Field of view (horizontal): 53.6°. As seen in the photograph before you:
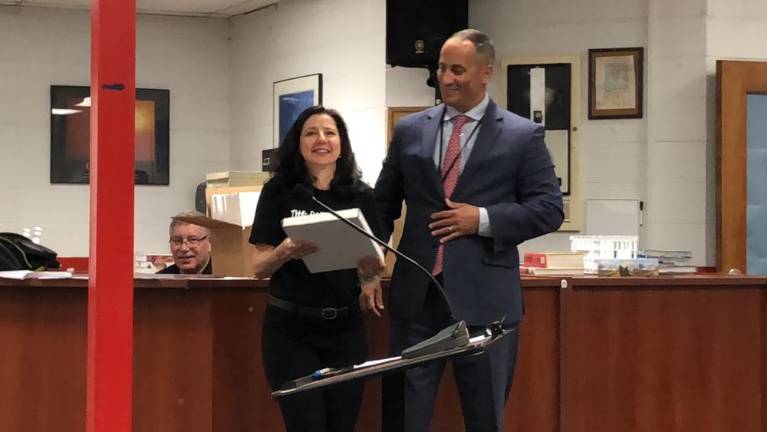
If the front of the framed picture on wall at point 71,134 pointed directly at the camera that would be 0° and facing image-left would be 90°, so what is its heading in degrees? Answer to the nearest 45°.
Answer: approximately 0°

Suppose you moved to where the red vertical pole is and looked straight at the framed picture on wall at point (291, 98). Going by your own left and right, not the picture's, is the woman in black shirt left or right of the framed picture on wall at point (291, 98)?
right

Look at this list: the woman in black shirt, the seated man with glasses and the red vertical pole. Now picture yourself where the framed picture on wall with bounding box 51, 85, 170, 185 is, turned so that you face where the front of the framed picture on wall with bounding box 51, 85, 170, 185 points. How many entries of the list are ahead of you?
3

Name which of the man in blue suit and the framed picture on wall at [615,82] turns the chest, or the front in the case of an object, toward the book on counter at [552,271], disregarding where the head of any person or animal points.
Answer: the framed picture on wall

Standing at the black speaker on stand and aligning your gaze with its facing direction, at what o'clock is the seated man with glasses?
The seated man with glasses is roughly at 1 o'clock from the black speaker on stand.

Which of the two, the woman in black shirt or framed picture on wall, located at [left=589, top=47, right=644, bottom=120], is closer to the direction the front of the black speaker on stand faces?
the woman in black shirt

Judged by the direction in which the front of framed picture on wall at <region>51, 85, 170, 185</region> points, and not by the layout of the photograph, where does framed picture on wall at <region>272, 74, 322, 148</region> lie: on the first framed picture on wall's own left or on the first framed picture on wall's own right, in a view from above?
on the first framed picture on wall's own left

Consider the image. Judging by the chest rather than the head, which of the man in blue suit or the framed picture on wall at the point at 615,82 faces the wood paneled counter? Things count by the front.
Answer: the framed picture on wall

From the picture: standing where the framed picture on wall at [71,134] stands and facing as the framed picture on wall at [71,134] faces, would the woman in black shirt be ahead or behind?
ahead

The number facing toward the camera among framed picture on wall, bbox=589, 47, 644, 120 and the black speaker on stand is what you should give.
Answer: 2

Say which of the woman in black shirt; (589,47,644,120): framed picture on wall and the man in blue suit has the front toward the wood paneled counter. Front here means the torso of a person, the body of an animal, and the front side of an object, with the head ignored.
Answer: the framed picture on wall

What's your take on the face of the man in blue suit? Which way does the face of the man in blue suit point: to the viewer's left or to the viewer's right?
to the viewer's left

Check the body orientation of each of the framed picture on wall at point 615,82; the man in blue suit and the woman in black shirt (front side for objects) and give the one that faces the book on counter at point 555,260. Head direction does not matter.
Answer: the framed picture on wall
